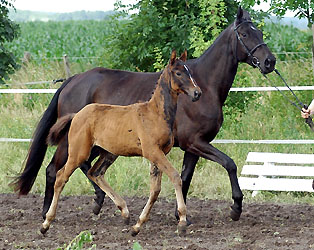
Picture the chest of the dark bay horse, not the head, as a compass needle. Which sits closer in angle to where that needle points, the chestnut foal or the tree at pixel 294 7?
the tree

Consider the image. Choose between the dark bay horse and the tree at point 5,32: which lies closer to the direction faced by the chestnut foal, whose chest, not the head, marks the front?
the dark bay horse

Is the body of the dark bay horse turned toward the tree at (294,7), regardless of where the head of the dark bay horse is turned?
no

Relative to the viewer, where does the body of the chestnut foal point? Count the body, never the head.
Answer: to the viewer's right

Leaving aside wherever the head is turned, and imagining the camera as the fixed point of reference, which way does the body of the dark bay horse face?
to the viewer's right

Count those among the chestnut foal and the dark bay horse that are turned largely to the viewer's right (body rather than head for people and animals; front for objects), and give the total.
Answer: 2

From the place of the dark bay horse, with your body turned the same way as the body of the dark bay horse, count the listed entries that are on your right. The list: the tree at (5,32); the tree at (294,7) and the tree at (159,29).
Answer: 0

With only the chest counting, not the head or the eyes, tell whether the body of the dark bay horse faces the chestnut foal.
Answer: no

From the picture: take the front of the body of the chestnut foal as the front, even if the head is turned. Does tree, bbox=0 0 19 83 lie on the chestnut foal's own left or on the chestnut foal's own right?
on the chestnut foal's own left

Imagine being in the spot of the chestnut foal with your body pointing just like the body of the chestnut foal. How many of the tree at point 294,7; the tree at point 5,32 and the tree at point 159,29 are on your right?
0

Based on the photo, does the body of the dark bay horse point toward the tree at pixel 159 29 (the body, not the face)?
no

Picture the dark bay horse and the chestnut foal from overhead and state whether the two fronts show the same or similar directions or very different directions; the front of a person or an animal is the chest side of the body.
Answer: same or similar directions

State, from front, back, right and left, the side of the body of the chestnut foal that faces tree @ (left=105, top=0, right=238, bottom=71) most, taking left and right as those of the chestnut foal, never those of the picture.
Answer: left
